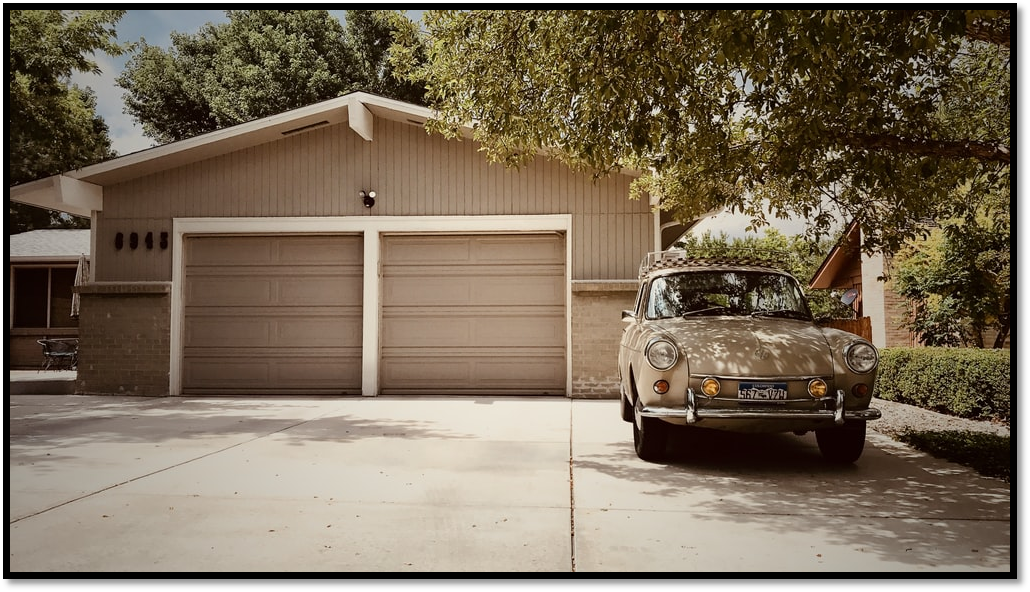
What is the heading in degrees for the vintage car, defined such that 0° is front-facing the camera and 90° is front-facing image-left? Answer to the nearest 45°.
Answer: approximately 0°

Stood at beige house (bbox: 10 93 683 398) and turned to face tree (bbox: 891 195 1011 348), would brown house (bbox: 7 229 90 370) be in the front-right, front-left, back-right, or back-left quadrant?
back-left

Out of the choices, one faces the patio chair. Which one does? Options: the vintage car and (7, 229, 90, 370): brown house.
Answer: the brown house

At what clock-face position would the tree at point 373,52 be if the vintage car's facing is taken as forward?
The tree is roughly at 5 o'clock from the vintage car.

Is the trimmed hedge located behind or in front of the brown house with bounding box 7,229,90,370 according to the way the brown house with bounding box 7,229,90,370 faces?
in front

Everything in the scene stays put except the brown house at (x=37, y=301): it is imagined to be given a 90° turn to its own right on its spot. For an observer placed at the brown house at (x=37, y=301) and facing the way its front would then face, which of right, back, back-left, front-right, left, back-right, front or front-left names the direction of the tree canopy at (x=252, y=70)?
back-right

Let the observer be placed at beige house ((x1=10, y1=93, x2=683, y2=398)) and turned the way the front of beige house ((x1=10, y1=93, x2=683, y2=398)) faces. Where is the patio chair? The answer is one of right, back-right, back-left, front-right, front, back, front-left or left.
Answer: back-right

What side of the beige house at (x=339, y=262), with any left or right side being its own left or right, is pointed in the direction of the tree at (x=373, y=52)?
back

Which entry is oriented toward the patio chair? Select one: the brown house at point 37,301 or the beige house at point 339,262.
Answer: the brown house at point 37,301

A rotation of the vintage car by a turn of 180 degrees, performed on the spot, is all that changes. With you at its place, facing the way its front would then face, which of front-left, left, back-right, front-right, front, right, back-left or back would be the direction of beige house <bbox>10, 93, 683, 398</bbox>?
front-left

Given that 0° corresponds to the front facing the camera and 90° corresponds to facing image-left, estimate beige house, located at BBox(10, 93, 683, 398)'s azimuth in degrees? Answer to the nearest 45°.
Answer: approximately 0°
